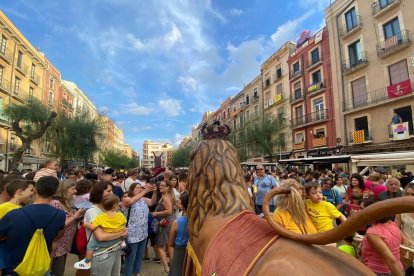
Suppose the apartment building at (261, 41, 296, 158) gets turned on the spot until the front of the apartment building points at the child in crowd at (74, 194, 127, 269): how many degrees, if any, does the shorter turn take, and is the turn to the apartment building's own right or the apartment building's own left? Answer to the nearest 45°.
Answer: approximately 45° to the apartment building's own left

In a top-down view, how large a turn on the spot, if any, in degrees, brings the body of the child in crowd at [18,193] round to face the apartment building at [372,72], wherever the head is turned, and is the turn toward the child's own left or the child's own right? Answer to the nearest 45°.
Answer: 0° — they already face it

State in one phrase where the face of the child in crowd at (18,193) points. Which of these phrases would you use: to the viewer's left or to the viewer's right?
to the viewer's right

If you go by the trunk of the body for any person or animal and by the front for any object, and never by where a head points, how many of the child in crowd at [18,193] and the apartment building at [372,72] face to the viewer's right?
1

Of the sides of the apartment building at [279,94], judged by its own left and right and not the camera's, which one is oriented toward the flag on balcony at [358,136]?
left
